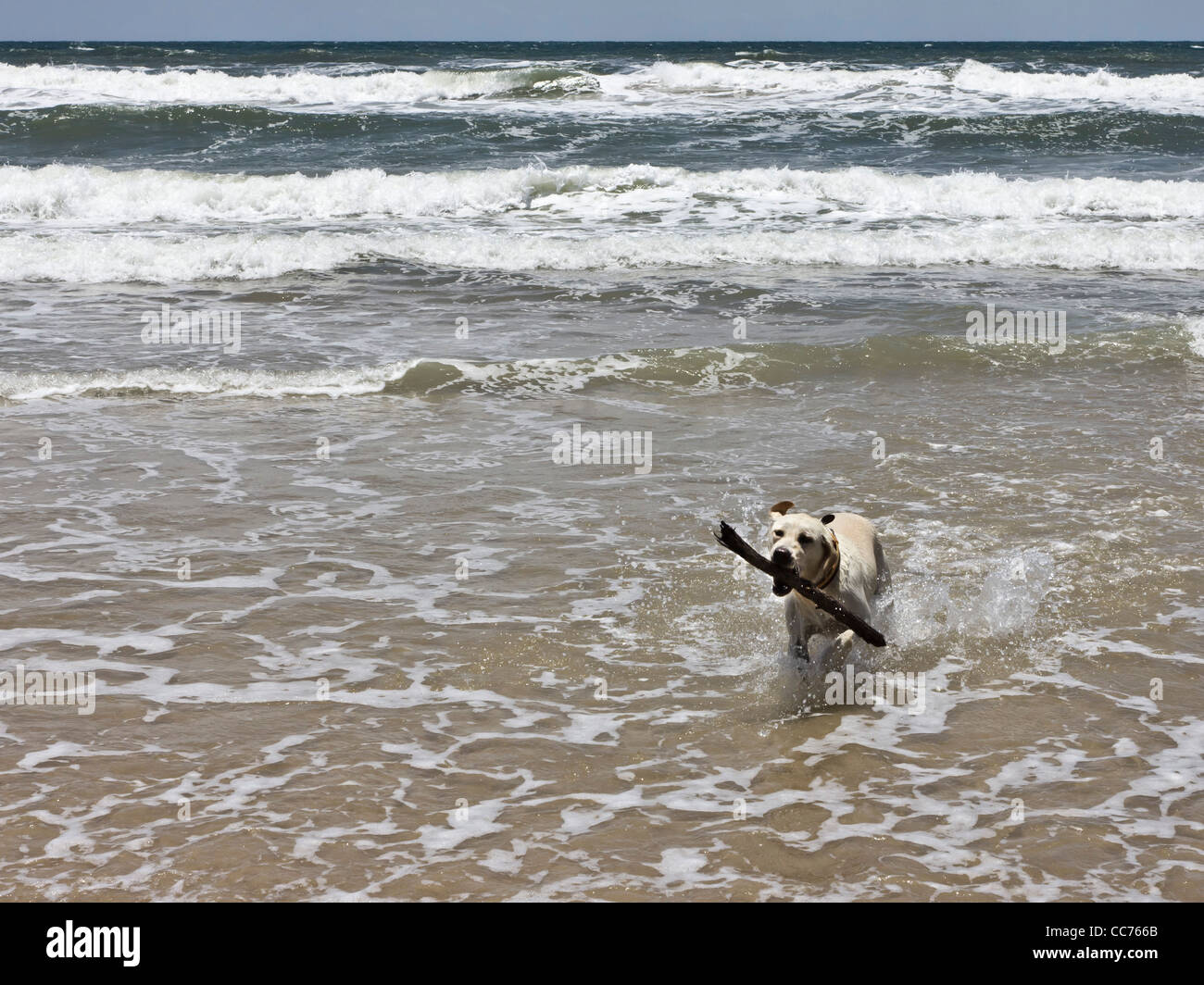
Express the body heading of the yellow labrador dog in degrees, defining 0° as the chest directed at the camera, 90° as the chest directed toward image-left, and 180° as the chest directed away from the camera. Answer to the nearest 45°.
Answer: approximately 45°
